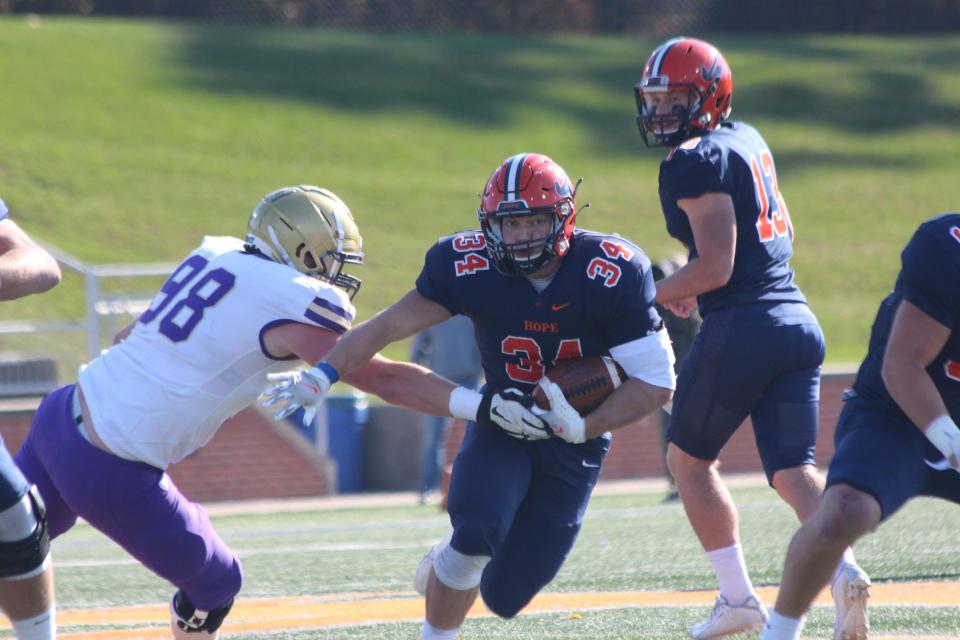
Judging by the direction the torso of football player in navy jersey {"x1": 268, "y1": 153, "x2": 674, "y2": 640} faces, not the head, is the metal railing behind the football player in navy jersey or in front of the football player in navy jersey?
behind

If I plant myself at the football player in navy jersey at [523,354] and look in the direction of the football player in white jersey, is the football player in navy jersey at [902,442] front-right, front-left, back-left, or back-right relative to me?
back-left

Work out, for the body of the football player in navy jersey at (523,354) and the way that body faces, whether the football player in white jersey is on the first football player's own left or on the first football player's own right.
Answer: on the first football player's own right

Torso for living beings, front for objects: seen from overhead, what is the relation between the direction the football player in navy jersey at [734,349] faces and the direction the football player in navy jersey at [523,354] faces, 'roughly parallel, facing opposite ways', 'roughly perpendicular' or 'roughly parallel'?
roughly perpendicular

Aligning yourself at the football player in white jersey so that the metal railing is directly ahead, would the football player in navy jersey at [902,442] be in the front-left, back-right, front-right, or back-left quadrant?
back-right

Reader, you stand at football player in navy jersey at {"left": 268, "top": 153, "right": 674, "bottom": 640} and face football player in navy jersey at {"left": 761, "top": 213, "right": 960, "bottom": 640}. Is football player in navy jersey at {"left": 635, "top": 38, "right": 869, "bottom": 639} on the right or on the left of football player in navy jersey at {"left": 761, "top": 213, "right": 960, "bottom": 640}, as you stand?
left

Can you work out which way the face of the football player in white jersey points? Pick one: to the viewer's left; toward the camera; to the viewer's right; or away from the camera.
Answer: to the viewer's right

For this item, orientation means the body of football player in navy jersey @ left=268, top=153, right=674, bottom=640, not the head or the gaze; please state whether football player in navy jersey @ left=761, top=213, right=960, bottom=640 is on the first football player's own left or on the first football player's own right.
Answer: on the first football player's own left

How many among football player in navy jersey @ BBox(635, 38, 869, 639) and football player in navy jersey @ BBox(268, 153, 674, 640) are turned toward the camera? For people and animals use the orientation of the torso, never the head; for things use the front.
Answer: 1

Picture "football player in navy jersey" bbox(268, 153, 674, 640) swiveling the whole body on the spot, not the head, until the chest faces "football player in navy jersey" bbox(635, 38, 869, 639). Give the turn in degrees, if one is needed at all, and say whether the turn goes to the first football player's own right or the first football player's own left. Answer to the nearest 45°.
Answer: approximately 135° to the first football player's own left
